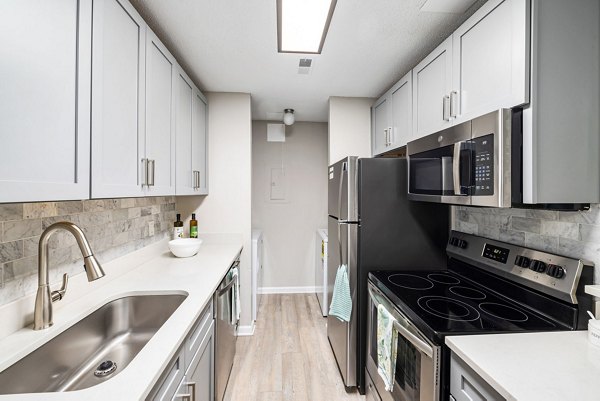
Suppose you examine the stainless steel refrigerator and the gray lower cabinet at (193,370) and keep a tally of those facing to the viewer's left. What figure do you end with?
1

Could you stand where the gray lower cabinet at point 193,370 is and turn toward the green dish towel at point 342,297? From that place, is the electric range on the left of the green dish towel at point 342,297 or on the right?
right

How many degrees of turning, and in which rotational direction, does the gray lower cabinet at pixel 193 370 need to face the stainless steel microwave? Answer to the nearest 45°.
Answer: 0° — it already faces it

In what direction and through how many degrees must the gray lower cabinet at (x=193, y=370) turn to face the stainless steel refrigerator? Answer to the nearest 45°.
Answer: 0° — it already faces it

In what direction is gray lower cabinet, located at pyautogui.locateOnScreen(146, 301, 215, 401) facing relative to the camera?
to the viewer's right

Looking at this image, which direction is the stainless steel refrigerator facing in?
to the viewer's left

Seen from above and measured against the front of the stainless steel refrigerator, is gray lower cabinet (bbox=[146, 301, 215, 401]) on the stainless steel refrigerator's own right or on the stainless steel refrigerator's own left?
on the stainless steel refrigerator's own left

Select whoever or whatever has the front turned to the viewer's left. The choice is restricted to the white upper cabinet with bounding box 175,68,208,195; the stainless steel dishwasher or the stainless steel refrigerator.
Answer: the stainless steel refrigerator

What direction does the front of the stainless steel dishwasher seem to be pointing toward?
to the viewer's right

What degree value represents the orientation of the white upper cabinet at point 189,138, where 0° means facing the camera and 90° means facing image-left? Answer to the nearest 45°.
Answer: approximately 270°

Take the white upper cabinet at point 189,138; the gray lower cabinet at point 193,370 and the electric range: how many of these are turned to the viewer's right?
2

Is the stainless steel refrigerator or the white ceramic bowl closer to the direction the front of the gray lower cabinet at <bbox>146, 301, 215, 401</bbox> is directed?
the stainless steel refrigerator
